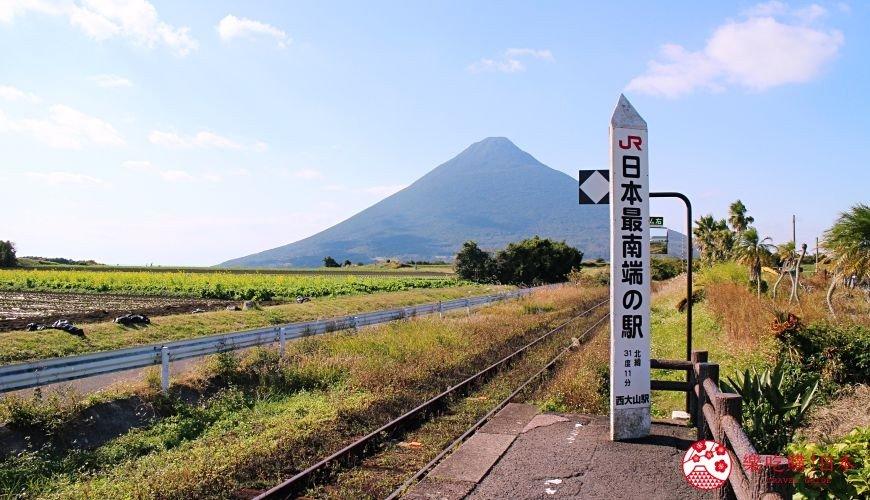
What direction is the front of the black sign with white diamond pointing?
toward the camera

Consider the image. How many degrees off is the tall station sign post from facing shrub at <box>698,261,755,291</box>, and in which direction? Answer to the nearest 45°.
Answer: approximately 180°

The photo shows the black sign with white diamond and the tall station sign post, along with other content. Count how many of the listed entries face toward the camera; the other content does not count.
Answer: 2

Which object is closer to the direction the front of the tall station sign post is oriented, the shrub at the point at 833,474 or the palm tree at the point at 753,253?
the shrub

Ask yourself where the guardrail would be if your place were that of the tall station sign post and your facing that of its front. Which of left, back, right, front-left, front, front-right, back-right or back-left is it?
right

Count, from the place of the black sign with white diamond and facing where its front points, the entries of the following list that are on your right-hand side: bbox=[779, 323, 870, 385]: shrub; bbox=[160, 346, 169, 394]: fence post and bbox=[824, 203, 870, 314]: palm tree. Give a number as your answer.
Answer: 1

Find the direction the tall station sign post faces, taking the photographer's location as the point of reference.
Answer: facing the viewer

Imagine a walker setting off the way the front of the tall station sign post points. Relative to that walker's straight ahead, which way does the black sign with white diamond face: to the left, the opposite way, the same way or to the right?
the same way

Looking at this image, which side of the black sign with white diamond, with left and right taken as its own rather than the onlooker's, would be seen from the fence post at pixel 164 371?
right

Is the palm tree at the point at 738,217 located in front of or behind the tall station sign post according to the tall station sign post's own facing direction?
behind
